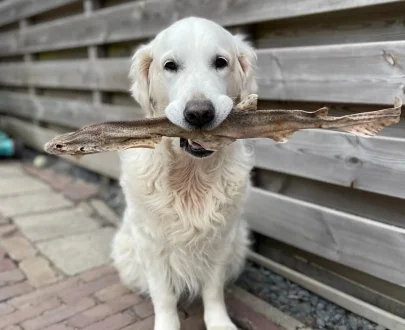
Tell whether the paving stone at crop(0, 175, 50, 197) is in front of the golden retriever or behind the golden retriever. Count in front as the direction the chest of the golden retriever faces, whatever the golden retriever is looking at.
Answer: behind

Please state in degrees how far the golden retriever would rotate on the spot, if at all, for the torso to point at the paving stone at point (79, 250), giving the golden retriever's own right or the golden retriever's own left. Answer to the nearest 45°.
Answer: approximately 135° to the golden retriever's own right

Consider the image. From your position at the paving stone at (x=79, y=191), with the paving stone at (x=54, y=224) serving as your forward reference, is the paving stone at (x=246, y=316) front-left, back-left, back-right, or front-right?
front-left

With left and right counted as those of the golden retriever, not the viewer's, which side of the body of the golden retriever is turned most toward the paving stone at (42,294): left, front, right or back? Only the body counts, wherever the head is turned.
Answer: right

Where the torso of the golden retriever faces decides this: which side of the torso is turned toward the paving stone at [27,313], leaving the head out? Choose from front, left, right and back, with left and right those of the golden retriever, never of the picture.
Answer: right

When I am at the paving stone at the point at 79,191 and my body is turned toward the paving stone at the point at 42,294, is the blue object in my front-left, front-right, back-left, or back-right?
back-right

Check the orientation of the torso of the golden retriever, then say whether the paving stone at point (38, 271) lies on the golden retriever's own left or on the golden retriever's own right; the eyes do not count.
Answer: on the golden retriever's own right

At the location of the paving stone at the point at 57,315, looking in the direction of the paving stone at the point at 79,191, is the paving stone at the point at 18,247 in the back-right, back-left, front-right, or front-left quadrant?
front-left

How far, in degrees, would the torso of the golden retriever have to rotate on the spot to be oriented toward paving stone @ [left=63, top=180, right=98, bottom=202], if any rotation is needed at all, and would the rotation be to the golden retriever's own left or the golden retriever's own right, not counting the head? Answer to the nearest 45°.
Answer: approximately 135° to the golden retriever's own right

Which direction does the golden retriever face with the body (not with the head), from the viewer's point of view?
toward the camera
